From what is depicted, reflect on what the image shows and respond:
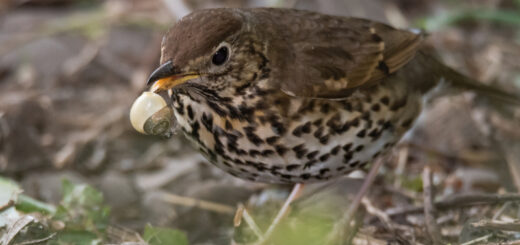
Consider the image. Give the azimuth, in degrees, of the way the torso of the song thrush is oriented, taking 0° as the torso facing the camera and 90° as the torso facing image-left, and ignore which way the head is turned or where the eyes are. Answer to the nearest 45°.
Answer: approximately 45°

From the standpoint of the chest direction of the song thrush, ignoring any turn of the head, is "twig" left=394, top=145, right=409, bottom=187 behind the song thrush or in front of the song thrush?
behind

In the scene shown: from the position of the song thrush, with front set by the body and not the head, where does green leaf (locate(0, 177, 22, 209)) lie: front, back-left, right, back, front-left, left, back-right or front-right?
front-right

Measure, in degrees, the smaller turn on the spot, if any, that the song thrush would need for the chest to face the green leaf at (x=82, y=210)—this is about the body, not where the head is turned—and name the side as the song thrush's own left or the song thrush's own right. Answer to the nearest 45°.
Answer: approximately 45° to the song thrush's own right

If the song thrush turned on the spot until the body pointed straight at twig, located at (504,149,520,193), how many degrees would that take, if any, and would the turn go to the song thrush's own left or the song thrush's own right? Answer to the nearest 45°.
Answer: approximately 180°
